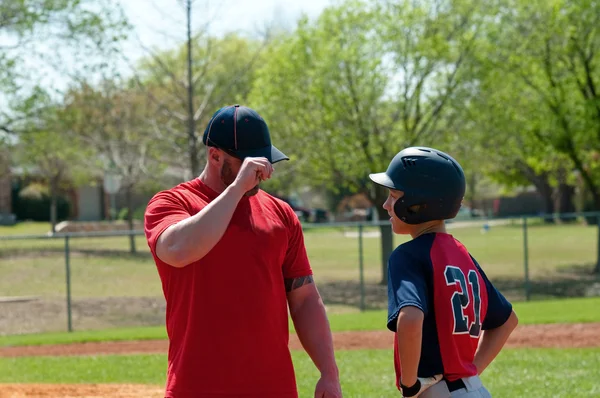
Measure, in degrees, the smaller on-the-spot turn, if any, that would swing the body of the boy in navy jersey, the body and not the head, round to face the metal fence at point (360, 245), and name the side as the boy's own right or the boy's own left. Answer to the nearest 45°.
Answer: approximately 45° to the boy's own right

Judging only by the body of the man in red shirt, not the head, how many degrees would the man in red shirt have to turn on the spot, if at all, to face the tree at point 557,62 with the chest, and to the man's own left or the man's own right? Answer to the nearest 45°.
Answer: approximately 90° to the man's own left

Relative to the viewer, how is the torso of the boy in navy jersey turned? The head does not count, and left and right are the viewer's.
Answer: facing away from the viewer and to the left of the viewer

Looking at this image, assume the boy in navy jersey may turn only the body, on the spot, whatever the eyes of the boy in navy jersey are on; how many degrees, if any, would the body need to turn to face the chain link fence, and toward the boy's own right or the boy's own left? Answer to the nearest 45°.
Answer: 0° — they already face it

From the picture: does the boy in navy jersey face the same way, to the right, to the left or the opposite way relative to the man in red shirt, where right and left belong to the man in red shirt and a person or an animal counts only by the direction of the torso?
the opposite way

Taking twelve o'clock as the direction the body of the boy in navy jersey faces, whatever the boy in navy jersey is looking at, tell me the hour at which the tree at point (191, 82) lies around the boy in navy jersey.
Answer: The tree is roughly at 1 o'clock from the boy in navy jersey.

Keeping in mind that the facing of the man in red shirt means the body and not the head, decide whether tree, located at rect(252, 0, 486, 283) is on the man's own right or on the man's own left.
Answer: on the man's own left

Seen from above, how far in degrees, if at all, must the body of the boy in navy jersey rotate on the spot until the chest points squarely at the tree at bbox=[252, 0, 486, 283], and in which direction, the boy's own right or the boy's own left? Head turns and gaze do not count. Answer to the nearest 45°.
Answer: approximately 45° to the boy's own right

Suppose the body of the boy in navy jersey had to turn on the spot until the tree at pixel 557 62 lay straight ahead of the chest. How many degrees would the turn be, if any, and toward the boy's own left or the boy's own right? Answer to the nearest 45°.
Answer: approximately 45° to the boy's own right

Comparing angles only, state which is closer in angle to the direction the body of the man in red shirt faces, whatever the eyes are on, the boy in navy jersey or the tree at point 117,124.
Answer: the boy in navy jersey

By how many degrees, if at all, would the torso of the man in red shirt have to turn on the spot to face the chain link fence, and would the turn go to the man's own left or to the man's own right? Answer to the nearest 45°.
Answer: approximately 135° to the man's own left

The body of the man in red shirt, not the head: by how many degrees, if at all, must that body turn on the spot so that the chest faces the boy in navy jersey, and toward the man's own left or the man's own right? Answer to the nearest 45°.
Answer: approximately 45° to the man's own left

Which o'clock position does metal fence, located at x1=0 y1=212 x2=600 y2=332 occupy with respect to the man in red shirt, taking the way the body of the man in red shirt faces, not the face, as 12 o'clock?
The metal fence is roughly at 8 o'clock from the man in red shirt.
